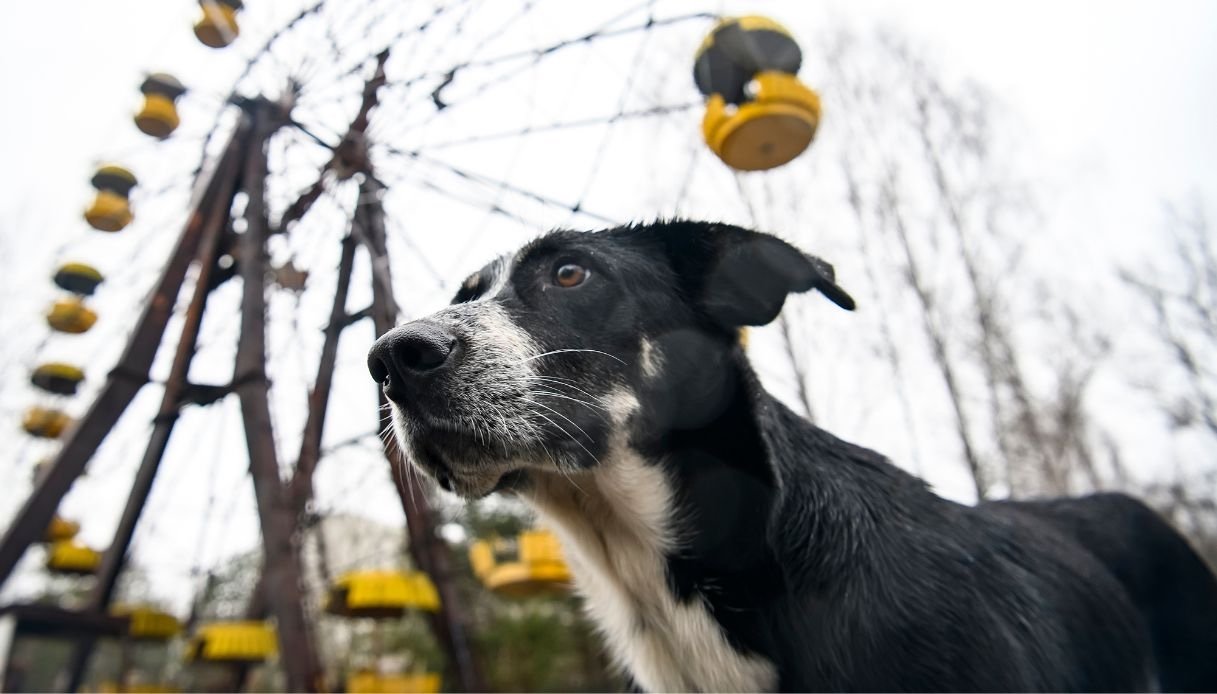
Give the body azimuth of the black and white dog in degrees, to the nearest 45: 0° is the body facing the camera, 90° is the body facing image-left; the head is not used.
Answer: approximately 45°

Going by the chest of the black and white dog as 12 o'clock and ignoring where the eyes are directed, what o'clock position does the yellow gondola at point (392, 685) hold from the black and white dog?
The yellow gondola is roughly at 3 o'clock from the black and white dog.
